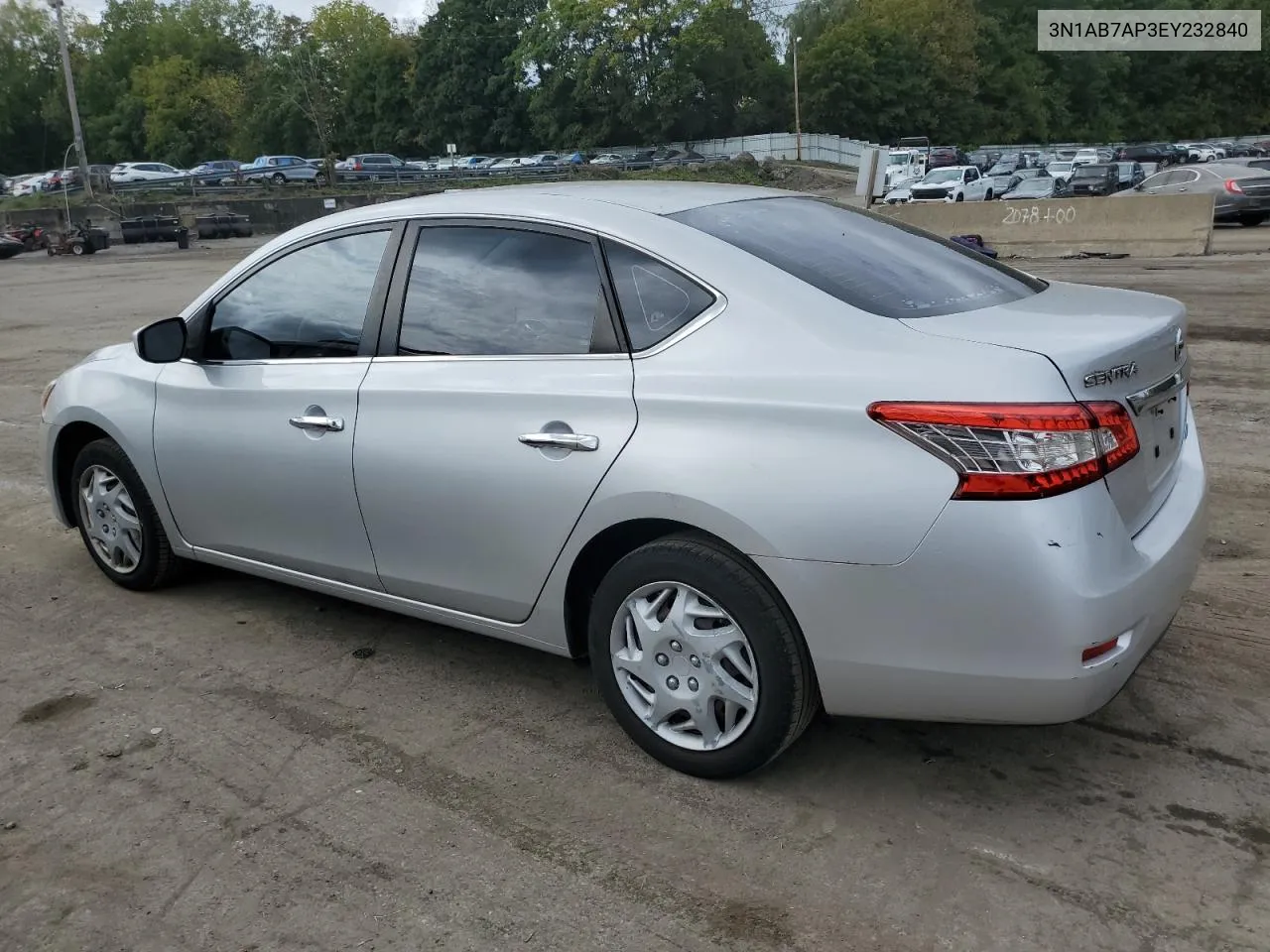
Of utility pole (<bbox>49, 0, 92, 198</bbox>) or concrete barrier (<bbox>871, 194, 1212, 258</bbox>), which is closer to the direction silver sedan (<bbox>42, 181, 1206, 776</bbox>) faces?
the utility pole

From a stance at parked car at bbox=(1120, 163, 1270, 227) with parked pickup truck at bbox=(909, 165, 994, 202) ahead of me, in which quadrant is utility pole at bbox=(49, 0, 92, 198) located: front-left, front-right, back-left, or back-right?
front-left

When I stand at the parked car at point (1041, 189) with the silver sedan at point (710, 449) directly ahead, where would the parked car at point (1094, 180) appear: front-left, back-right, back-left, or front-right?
back-left

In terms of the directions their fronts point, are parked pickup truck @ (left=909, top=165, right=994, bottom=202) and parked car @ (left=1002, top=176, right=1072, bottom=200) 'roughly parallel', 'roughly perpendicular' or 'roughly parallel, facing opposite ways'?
roughly parallel

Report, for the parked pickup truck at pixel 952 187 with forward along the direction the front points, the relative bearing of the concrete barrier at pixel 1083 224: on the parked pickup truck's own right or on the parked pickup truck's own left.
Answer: on the parked pickup truck's own left

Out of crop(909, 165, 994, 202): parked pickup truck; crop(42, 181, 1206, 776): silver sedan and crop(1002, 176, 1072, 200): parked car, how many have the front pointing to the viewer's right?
0

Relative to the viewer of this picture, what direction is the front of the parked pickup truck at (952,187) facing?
facing the viewer and to the left of the viewer

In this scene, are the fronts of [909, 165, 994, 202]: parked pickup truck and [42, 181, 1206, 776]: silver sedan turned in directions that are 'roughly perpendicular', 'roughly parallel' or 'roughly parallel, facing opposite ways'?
roughly perpendicular

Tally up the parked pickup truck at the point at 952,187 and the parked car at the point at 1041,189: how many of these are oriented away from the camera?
0

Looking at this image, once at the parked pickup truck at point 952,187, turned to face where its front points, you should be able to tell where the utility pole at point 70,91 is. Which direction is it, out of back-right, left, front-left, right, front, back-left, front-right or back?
front-right

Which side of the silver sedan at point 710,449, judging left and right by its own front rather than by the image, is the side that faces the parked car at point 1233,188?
right

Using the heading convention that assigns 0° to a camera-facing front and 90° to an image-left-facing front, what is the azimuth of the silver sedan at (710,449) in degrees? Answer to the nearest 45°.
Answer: approximately 135°

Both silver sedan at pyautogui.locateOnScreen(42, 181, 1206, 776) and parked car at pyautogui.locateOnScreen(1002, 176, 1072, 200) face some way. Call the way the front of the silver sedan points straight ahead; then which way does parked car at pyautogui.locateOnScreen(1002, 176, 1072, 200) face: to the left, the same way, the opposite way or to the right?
to the left

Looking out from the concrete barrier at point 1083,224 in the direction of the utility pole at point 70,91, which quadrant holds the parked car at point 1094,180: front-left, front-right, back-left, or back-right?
front-right
